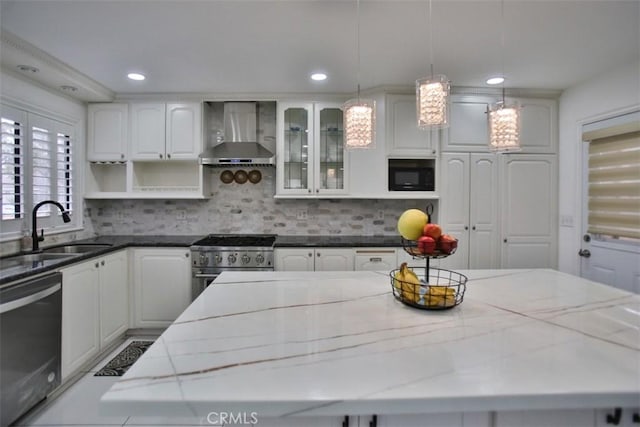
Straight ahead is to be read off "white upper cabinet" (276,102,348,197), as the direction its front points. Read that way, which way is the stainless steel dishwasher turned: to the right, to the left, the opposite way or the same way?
to the left

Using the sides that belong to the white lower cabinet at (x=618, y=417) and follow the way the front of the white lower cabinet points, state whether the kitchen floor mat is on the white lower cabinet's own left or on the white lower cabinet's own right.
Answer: on the white lower cabinet's own right

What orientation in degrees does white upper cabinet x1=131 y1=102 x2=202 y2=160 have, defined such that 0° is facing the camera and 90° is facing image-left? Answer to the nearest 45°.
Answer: approximately 0°

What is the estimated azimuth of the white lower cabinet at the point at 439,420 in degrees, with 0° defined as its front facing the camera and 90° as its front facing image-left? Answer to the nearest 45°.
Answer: approximately 0°
